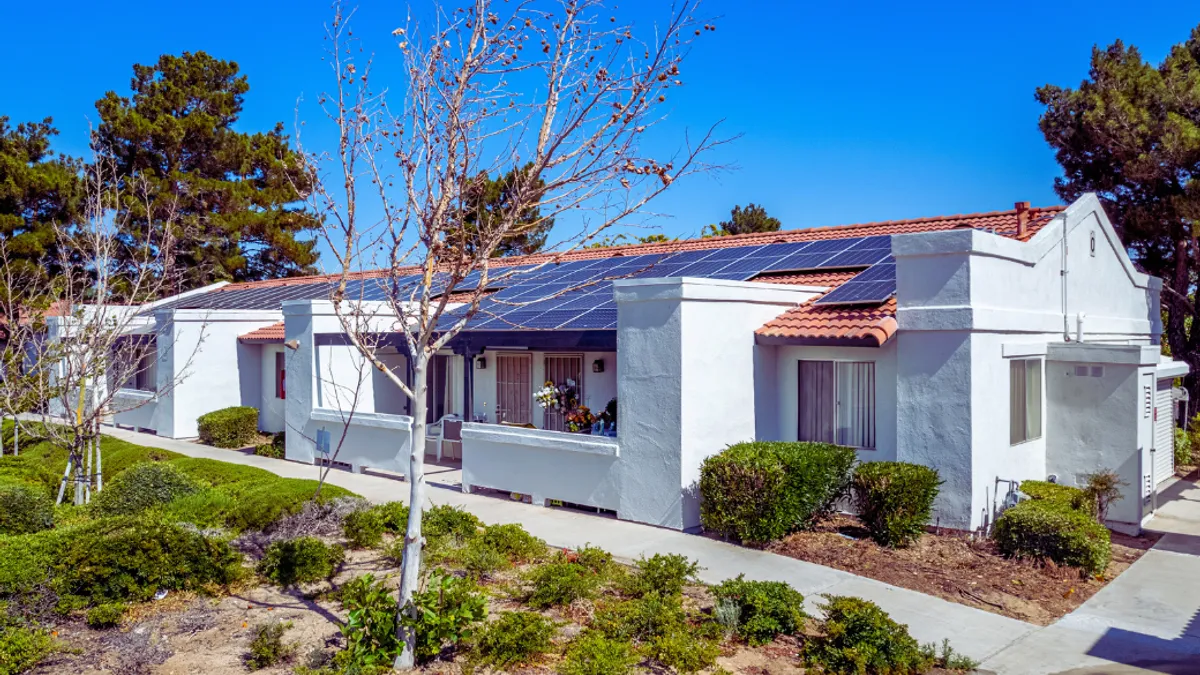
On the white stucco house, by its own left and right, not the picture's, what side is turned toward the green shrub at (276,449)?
right

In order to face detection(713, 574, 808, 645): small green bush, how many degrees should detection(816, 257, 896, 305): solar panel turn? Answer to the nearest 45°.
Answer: approximately 45° to its left

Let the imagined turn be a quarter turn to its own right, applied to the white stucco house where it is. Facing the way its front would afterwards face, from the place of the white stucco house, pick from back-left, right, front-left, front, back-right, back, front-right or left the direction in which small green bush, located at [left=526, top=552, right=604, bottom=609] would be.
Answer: left

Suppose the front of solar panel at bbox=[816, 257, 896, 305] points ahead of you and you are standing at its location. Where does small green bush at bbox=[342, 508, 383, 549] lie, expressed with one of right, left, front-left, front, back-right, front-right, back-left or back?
front

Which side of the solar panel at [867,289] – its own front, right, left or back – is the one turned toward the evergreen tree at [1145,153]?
back

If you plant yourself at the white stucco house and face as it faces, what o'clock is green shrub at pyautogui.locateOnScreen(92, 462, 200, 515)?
The green shrub is roughly at 1 o'clock from the white stucco house.

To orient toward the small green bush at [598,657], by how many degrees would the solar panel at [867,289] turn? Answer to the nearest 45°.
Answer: approximately 45° to its left

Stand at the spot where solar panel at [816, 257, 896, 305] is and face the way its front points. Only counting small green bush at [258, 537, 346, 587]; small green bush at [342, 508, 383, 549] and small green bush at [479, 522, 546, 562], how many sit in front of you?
3

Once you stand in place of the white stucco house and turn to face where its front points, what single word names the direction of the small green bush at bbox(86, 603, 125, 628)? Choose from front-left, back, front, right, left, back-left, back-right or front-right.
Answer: front

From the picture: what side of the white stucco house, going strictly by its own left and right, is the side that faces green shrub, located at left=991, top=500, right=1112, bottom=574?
left

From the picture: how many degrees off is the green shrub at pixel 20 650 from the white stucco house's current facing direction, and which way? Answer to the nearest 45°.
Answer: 0° — it already faces it

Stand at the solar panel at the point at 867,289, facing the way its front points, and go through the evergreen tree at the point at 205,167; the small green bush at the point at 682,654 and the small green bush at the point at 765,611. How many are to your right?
1

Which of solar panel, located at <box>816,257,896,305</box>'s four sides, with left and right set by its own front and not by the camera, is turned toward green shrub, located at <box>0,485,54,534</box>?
front

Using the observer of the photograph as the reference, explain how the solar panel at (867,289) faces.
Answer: facing the viewer and to the left of the viewer

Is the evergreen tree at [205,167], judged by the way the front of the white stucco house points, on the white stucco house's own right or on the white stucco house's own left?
on the white stucco house's own right

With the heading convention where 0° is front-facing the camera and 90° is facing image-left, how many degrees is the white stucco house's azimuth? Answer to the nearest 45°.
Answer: approximately 45°
